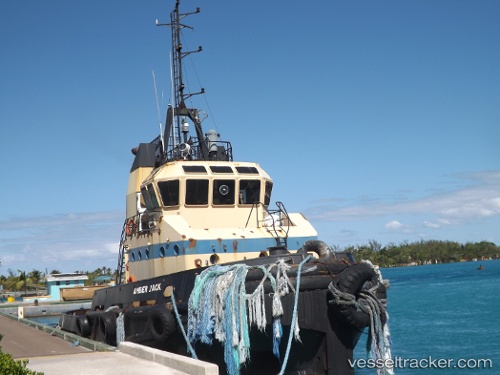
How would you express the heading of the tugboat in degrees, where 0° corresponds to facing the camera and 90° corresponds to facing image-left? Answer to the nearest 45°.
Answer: approximately 315°
